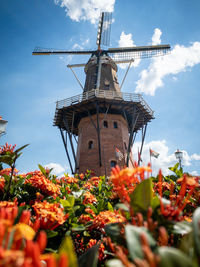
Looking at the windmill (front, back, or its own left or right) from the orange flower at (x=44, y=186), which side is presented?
front

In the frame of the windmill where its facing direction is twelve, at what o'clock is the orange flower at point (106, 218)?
The orange flower is roughly at 12 o'clock from the windmill.

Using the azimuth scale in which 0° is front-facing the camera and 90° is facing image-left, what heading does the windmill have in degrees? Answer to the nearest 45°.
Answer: approximately 0°

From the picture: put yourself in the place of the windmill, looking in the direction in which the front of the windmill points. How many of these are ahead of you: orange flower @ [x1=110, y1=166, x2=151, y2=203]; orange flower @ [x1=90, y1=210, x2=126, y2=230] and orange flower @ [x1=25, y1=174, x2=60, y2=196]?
3

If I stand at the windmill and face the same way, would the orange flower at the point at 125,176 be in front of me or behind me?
in front
